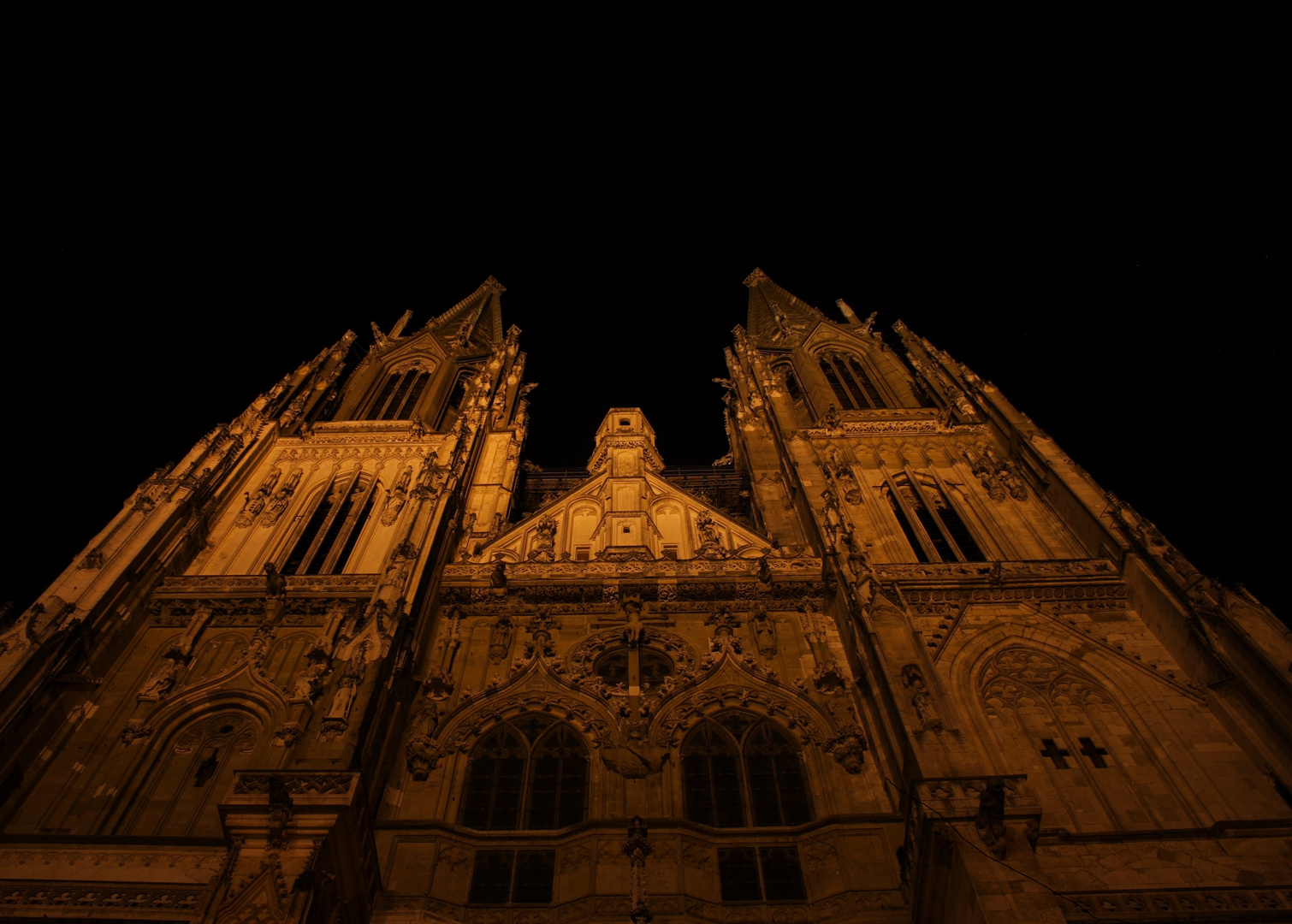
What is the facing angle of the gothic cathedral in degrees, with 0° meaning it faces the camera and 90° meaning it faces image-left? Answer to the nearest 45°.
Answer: approximately 0°
